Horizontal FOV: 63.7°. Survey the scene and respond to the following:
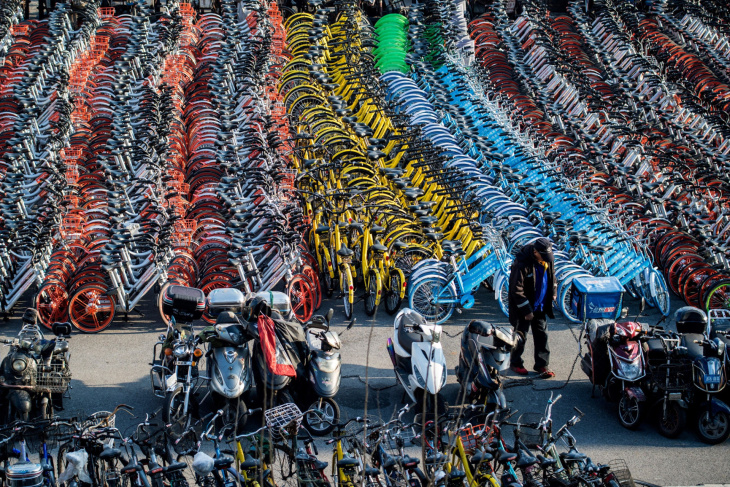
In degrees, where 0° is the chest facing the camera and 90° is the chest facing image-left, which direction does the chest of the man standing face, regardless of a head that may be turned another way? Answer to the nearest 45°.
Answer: approximately 315°

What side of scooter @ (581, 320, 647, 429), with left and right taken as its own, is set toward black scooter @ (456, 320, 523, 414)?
right

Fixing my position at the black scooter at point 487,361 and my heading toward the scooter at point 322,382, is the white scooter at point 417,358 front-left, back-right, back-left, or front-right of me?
front-right

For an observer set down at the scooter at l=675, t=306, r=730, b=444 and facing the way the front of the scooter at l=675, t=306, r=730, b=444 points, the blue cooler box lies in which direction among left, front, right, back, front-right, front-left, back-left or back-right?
back

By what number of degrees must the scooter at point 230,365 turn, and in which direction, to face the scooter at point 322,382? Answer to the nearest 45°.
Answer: approximately 90° to its left

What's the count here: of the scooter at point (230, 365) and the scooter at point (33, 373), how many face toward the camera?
2

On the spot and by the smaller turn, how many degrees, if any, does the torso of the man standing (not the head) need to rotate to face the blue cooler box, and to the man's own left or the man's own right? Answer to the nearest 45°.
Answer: approximately 90° to the man's own left

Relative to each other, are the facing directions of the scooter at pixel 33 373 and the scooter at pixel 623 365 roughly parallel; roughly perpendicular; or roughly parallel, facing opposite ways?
roughly parallel

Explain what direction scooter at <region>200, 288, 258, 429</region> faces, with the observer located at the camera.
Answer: facing the viewer

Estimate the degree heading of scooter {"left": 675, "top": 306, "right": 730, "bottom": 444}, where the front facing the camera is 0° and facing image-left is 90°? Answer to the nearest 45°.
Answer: approximately 315°

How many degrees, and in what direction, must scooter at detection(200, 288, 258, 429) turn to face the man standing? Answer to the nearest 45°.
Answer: approximately 90° to its left

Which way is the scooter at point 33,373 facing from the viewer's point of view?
toward the camera
